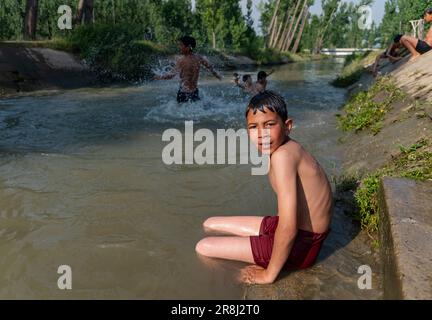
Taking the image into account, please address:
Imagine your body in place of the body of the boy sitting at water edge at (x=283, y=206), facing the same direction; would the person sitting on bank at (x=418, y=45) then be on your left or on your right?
on your right

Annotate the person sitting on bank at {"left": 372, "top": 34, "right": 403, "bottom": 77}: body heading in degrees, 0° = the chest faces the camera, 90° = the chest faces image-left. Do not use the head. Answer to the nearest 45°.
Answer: approximately 90°

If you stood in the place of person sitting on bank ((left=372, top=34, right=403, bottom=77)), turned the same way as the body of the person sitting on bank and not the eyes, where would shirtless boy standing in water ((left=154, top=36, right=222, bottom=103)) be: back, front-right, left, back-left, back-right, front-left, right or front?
front-left

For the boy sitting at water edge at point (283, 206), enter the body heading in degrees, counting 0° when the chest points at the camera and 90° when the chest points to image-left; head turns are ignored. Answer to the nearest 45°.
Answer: approximately 90°

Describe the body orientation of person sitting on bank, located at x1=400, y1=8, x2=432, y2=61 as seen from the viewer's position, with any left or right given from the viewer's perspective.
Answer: facing to the left of the viewer

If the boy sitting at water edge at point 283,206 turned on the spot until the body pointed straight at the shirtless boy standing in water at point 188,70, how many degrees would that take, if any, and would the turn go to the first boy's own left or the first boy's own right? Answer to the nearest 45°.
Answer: approximately 90° to the first boy's own right

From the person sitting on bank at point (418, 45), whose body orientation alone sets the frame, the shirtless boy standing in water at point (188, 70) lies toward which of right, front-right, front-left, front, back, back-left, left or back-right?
front-left

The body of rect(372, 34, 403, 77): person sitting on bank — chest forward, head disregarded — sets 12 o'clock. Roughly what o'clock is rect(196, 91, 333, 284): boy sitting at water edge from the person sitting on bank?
The boy sitting at water edge is roughly at 9 o'clock from the person sitting on bank.

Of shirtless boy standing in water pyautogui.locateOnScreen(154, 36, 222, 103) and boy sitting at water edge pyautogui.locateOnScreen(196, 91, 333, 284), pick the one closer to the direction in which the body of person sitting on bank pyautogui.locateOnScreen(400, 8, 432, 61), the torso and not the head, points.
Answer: the shirtless boy standing in water
